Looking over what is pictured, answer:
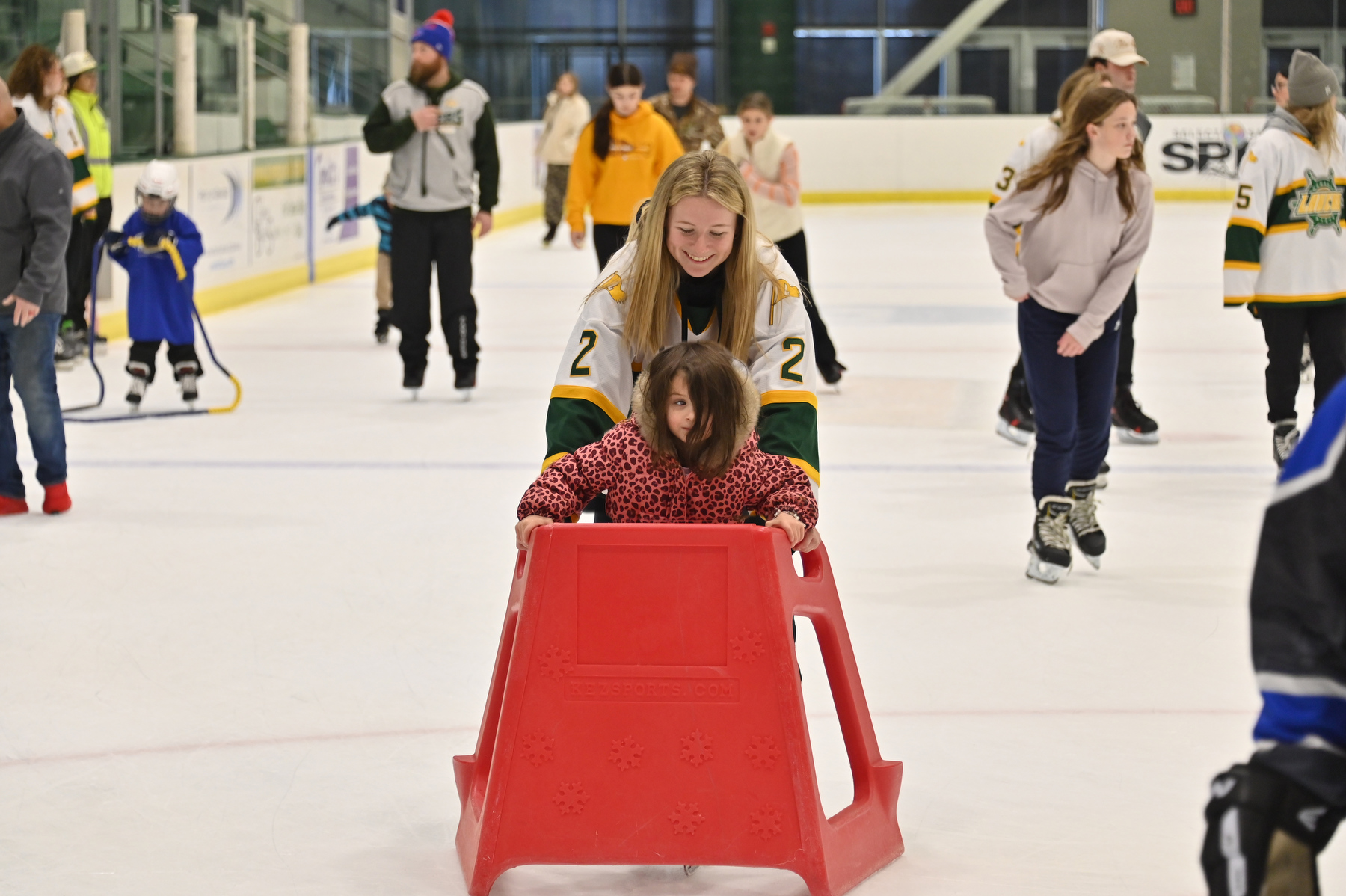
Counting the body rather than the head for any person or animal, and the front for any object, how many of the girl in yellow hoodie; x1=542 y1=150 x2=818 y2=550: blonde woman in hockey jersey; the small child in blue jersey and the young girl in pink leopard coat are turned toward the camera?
4

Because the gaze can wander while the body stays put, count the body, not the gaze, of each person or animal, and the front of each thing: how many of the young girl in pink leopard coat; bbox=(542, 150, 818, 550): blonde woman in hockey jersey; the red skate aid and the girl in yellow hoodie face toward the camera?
4

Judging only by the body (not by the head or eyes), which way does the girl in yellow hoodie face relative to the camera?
toward the camera

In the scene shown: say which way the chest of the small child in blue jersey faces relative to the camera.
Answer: toward the camera

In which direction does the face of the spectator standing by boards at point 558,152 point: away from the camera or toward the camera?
toward the camera

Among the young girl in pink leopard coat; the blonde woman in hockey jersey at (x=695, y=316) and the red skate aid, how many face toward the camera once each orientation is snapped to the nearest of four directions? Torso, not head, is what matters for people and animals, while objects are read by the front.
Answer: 3

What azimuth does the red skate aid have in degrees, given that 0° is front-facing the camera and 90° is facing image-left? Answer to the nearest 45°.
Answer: approximately 0°

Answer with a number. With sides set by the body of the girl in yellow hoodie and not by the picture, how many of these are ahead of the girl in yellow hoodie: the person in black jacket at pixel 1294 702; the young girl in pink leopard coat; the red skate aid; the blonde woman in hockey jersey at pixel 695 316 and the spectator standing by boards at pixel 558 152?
4

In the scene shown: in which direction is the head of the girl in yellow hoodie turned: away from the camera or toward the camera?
toward the camera

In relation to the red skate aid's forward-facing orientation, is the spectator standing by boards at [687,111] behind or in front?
behind
